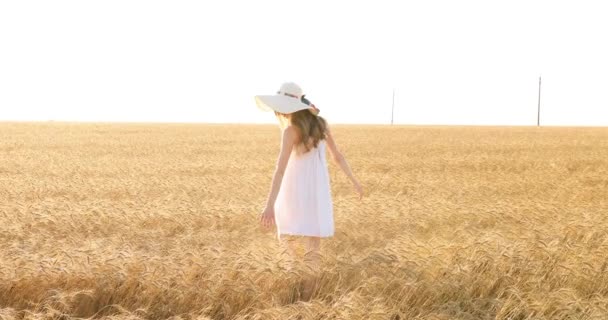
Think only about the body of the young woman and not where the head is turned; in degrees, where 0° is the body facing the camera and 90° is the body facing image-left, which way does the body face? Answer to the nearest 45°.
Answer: approximately 135°
